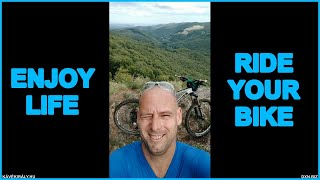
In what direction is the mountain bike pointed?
to the viewer's right

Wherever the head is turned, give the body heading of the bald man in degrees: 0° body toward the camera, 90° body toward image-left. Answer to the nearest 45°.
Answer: approximately 0°

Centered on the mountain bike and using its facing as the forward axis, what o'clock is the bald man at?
The bald man is roughly at 4 o'clock from the mountain bike.

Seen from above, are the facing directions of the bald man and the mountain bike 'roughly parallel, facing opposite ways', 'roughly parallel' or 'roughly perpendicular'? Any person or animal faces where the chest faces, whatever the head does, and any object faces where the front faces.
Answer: roughly perpendicular

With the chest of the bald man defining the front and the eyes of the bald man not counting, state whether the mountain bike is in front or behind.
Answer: behind

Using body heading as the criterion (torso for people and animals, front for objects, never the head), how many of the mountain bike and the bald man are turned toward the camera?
1
